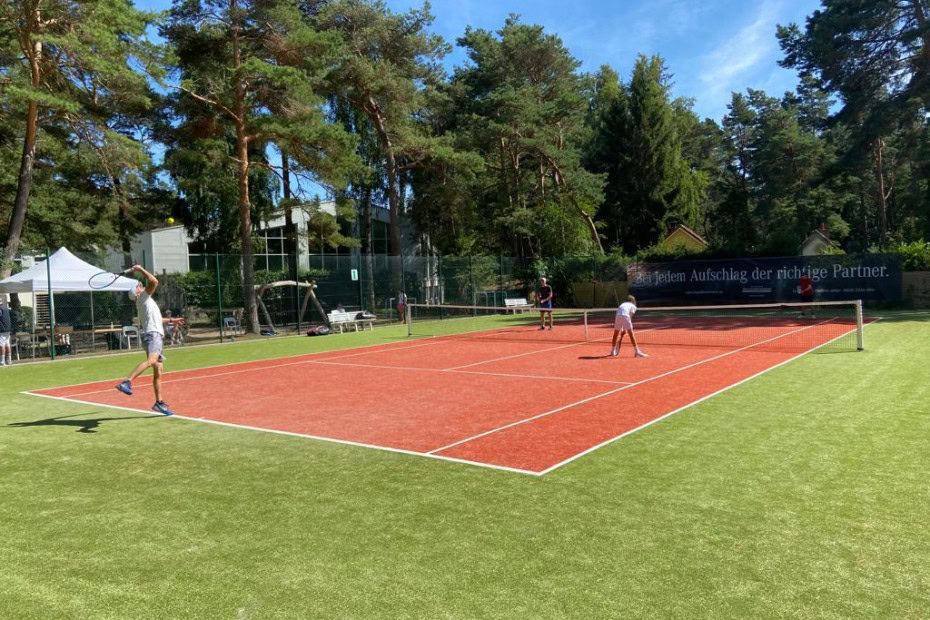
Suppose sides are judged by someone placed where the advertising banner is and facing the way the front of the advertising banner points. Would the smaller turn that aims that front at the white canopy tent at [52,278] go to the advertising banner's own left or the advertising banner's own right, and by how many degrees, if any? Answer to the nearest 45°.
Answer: approximately 45° to the advertising banner's own right

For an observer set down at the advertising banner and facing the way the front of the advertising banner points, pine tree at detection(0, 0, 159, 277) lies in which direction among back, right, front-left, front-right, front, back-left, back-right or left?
front-right

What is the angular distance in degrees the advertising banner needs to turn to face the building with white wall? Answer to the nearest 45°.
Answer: approximately 90° to its right

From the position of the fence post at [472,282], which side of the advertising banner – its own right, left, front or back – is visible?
right

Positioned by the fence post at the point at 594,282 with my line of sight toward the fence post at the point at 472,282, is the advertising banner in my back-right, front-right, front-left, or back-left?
back-left

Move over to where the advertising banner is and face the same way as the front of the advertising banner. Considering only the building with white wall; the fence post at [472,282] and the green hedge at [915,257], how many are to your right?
2

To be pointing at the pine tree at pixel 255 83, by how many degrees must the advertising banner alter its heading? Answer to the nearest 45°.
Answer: approximately 45° to its right

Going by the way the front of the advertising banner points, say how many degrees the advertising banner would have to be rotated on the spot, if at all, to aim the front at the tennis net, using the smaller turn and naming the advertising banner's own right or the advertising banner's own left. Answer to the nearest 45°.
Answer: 0° — it already faces it

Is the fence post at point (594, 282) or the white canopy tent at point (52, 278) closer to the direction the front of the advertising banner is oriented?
the white canopy tent

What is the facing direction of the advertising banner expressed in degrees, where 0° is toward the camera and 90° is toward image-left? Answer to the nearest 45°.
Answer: approximately 0°

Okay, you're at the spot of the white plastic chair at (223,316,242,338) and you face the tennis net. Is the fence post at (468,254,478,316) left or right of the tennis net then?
left

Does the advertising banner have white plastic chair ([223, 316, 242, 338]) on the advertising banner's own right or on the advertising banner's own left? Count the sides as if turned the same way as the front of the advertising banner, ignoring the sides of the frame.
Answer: on the advertising banner's own right

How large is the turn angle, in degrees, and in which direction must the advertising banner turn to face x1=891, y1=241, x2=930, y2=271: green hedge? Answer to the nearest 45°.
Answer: approximately 90° to its left
